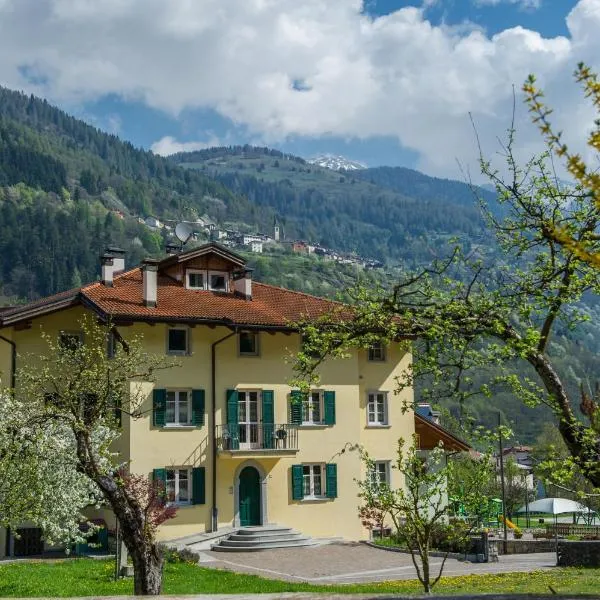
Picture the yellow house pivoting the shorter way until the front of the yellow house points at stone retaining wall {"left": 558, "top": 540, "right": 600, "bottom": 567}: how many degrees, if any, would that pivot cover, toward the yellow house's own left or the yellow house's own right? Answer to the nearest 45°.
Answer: approximately 45° to the yellow house's own left

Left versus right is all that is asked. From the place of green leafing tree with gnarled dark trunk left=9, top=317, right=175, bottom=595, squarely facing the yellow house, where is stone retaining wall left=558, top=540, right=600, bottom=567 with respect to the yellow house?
right

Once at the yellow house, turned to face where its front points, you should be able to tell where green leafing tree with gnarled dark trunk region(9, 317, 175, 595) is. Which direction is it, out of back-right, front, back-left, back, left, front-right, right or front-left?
front

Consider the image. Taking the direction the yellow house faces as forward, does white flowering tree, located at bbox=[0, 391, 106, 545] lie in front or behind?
in front

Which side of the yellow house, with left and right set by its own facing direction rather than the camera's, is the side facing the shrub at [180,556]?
front

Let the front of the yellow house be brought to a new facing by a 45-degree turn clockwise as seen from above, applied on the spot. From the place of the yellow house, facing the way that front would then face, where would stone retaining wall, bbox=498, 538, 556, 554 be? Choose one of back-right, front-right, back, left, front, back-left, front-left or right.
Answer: back-left

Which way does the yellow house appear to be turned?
toward the camera
